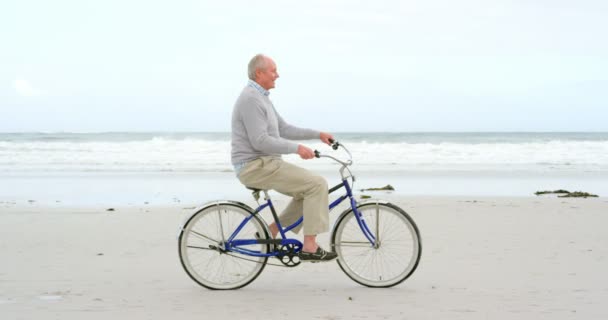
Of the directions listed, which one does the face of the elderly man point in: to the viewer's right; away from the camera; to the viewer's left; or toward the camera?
to the viewer's right

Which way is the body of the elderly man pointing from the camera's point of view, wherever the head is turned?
to the viewer's right

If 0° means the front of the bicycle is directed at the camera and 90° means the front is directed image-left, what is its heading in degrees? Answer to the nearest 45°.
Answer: approximately 270°
